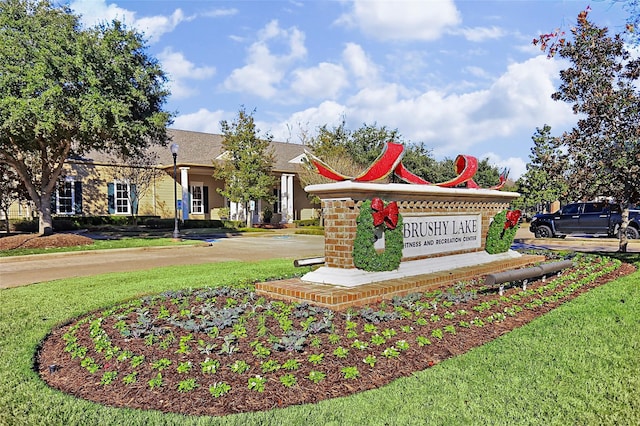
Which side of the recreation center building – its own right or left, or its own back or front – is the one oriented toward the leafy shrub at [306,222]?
left

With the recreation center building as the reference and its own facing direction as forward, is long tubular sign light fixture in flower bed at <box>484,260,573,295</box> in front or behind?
in front

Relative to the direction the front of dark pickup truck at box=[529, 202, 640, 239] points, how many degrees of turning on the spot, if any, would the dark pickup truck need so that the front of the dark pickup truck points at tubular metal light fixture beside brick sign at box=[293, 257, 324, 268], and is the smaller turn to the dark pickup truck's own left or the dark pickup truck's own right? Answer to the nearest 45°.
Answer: approximately 90° to the dark pickup truck's own left

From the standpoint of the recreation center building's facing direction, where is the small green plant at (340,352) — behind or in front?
in front

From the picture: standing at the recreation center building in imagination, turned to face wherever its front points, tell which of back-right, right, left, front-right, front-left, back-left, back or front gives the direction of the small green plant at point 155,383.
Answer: front

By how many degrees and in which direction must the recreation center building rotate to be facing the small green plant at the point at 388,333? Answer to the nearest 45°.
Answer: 0° — it already faces it

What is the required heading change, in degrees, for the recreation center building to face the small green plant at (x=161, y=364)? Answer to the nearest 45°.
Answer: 0° — it already faces it

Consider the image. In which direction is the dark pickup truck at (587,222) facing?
to the viewer's left

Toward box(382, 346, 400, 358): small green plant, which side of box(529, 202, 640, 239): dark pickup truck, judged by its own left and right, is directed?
left

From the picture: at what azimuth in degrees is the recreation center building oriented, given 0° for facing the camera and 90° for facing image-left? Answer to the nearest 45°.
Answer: approximately 0°

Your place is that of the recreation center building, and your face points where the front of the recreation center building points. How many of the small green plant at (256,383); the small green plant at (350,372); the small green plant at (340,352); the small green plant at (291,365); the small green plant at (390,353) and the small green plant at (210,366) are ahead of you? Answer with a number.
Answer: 6

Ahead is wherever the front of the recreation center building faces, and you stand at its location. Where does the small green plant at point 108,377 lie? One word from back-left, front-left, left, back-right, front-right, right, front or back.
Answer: front

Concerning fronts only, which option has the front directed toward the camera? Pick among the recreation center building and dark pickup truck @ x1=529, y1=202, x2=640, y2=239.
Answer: the recreation center building

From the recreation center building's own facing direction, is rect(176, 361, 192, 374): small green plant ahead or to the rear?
ahead
